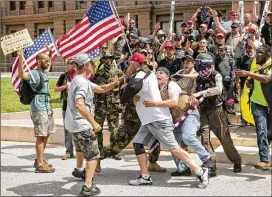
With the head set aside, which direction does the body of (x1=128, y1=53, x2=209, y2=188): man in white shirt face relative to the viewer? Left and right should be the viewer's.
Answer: facing to the left of the viewer

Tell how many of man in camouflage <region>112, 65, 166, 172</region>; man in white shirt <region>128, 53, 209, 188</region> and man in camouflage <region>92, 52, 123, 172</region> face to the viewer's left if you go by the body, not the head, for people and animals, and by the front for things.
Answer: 1

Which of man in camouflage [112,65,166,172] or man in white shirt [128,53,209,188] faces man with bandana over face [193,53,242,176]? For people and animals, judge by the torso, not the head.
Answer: the man in camouflage

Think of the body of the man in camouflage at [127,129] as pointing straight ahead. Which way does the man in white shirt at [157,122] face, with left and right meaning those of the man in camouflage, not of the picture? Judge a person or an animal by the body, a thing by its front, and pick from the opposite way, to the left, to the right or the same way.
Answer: the opposite way

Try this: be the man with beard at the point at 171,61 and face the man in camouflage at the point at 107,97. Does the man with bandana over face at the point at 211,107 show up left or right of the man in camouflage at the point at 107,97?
left

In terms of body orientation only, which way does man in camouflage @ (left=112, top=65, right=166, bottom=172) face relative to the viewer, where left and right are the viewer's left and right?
facing to the right of the viewer

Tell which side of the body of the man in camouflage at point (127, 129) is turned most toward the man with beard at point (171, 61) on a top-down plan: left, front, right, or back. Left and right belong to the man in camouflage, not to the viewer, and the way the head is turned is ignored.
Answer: left

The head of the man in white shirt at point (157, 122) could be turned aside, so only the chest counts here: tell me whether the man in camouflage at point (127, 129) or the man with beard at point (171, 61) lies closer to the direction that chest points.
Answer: the man in camouflage

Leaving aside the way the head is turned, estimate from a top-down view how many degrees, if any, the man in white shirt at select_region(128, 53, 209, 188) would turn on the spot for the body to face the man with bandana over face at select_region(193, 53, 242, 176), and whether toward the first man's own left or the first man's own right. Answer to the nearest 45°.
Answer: approximately 135° to the first man's own right

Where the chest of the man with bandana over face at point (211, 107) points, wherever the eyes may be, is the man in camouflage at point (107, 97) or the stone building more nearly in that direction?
the man in camouflage

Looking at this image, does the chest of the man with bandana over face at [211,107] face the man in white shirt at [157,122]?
yes

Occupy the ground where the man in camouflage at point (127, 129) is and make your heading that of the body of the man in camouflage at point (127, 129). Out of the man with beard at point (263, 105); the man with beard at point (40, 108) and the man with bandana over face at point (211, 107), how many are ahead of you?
2

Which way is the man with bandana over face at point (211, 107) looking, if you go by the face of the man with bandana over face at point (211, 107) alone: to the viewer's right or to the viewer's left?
to the viewer's left
